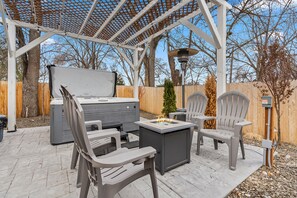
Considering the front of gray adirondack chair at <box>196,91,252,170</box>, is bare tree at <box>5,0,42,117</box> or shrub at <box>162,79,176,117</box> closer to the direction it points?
the bare tree

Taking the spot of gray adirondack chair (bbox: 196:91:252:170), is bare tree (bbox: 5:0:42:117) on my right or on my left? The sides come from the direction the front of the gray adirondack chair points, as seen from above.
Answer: on my right

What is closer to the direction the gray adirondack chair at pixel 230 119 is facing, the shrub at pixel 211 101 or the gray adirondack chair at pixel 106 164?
the gray adirondack chair

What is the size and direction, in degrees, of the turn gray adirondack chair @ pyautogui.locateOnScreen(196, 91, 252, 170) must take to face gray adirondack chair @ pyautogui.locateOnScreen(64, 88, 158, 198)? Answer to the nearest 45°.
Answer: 0° — it already faces it

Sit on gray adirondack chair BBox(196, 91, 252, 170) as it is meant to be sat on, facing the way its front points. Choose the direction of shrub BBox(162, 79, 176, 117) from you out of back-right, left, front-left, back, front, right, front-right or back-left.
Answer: right

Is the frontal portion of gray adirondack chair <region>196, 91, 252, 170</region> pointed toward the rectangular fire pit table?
yes

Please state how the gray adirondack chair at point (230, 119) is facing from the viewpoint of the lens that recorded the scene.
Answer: facing the viewer and to the left of the viewer

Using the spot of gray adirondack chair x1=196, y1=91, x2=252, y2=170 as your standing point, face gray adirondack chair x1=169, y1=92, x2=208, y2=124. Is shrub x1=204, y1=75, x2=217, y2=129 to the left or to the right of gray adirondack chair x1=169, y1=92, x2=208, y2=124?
right

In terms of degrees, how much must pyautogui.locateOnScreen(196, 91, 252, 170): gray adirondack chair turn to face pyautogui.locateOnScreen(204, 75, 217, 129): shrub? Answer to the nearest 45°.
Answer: approximately 135° to its right

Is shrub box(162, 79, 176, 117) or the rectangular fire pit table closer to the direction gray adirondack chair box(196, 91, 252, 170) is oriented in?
the rectangular fire pit table

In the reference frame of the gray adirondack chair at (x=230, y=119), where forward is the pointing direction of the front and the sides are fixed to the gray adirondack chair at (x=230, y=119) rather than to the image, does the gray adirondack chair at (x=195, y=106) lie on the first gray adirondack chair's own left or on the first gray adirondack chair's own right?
on the first gray adirondack chair's own right
